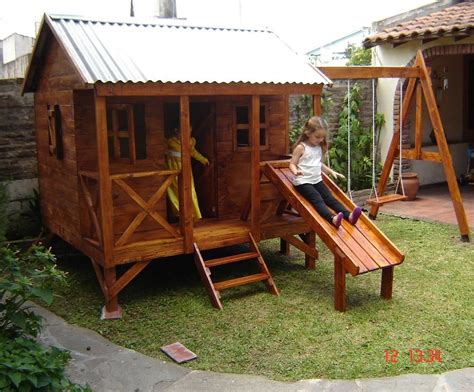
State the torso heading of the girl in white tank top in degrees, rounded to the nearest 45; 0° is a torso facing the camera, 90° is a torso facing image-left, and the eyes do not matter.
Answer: approximately 315°

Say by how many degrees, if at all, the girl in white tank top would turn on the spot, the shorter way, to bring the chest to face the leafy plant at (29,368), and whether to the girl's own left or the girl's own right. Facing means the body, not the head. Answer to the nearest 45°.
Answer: approximately 90° to the girl's own right

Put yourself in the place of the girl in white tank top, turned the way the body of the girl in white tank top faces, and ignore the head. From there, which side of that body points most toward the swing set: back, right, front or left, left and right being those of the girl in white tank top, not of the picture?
left

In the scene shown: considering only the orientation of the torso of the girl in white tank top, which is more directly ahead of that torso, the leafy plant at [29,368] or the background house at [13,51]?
the leafy plant

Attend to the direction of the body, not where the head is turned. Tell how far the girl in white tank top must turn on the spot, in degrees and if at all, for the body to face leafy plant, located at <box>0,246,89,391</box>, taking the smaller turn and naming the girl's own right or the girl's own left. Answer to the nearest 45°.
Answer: approximately 90° to the girl's own right

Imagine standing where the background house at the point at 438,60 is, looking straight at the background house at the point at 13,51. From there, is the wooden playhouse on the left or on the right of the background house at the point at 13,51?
left

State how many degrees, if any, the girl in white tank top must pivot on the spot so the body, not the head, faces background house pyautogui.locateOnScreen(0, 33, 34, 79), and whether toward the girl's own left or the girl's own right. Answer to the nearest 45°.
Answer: approximately 180°

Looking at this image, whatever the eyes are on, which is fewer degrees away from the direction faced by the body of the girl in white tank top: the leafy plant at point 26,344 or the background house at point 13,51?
the leafy plant

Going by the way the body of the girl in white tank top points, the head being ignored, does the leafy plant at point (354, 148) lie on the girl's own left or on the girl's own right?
on the girl's own left

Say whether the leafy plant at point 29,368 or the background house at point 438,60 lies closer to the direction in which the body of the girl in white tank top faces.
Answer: the leafy plant

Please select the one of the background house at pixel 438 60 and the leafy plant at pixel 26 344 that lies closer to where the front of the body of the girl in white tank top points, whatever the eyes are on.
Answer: the leafy plant

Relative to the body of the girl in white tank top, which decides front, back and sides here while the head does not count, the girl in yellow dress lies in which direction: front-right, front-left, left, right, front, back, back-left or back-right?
back-right
